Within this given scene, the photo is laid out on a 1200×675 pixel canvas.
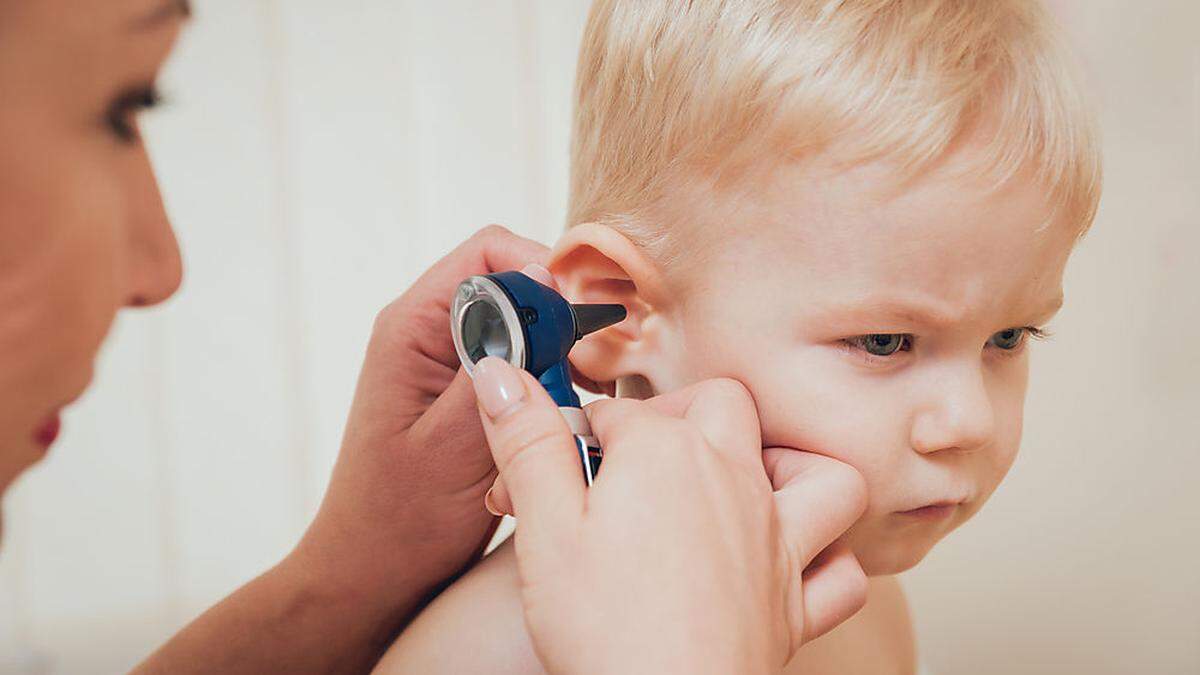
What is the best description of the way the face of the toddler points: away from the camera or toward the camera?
toward the camera

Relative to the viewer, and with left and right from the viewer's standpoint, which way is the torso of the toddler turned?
facing the viewer and to the right of the viewer
